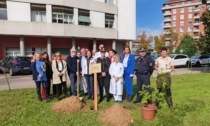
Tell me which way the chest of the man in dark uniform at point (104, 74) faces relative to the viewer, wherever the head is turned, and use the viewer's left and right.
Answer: facing the viewer

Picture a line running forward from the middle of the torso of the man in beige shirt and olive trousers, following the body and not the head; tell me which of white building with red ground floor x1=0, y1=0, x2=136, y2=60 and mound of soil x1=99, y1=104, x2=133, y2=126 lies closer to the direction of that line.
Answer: the mound of soil

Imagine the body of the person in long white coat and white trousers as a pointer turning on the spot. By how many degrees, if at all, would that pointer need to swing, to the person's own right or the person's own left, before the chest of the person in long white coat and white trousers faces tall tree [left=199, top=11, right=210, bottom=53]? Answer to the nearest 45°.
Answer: approximately 135° to the person's own left

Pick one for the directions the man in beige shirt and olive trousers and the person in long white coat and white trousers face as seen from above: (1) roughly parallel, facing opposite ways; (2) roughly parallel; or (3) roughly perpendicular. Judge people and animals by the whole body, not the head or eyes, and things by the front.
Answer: roughly parallel

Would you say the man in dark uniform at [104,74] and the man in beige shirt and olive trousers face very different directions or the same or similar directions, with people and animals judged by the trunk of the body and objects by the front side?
same or similar directions

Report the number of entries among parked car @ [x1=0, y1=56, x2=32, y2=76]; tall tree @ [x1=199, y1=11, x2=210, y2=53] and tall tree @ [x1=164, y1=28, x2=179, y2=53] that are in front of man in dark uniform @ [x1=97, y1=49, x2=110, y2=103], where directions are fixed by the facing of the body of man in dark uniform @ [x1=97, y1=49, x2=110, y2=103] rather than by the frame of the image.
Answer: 0

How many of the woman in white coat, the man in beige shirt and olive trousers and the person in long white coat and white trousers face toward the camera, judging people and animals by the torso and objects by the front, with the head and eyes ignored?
3

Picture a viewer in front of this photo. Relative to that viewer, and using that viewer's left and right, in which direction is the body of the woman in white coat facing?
facing the viewer

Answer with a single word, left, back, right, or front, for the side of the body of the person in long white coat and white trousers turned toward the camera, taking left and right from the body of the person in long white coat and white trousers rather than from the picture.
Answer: front

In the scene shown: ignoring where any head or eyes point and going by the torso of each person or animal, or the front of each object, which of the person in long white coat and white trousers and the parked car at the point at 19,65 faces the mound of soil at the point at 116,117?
the person in long white coat and white trousers

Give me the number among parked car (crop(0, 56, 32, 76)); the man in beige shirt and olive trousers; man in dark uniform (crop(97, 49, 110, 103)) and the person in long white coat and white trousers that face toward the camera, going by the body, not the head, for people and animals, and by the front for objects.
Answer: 3

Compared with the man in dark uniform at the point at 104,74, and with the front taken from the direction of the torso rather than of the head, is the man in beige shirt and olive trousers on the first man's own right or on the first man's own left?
on the first man's own left
